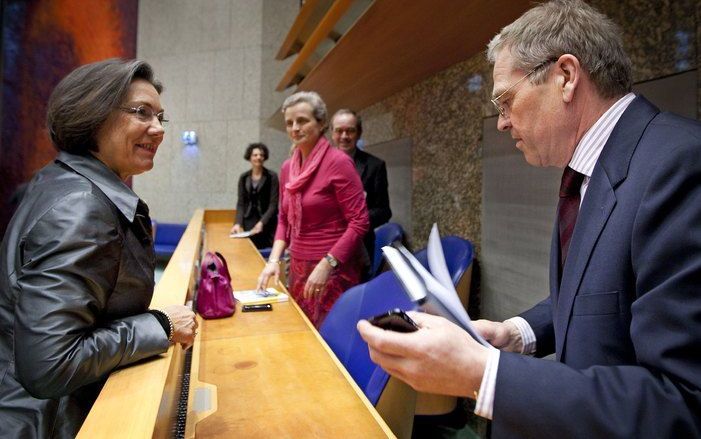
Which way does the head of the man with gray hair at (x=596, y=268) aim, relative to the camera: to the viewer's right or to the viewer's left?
to the viewer's left

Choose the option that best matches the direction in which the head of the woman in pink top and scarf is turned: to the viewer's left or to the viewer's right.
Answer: to the viewer's left

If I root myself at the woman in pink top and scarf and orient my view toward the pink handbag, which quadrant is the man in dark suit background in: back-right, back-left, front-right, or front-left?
back-right

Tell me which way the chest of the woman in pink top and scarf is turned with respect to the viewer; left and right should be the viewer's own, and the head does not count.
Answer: facing the viewer and to the left of the viewer

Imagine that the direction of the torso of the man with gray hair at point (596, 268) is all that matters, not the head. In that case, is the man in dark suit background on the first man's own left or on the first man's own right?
on the first man's own right

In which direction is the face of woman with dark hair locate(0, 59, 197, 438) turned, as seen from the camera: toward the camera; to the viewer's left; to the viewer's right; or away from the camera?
to the viewer's right

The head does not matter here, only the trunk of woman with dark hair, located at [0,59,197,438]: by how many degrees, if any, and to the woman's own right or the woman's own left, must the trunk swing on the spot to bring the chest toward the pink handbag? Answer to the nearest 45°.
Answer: approximately 45° to the woman's own left

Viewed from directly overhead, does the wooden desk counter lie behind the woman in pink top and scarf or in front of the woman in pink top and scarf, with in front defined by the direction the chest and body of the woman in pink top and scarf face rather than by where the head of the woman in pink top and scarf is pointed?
in front

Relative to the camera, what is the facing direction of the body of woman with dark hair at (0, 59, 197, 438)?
to the viewer's right

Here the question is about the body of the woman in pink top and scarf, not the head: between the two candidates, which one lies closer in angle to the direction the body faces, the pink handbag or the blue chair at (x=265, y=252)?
the pink handbag

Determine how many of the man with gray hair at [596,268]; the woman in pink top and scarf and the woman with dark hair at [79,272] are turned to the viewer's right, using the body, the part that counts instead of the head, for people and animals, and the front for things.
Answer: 1

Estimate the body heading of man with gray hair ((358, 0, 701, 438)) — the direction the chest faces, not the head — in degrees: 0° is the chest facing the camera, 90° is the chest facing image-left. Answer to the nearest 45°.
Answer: approximately 90°

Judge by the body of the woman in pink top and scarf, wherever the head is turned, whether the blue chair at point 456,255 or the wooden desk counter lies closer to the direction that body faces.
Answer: the wooden desk counter

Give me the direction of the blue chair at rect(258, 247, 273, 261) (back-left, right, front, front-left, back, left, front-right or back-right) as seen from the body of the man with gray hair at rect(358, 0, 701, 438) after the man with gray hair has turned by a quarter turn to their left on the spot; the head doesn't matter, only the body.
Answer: back-right

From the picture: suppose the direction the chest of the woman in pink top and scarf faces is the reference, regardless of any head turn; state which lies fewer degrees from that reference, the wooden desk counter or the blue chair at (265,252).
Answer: the wooden desk counter
